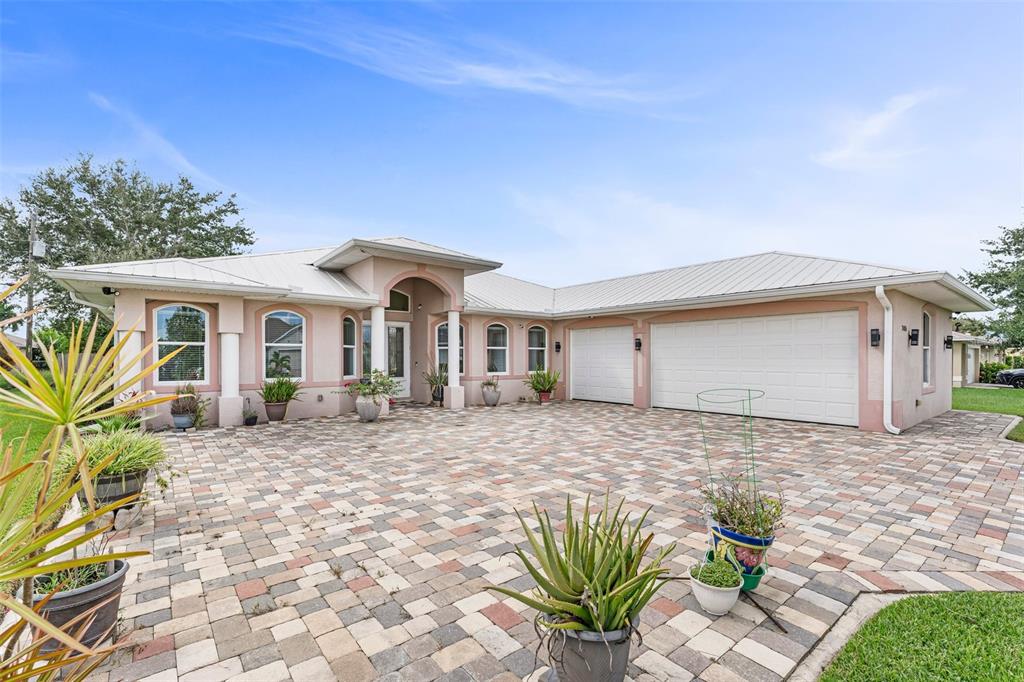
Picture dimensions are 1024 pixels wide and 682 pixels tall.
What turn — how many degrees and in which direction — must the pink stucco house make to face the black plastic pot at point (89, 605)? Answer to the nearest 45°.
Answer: approximately 45° to its right

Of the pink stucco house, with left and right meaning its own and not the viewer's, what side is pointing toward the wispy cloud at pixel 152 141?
back

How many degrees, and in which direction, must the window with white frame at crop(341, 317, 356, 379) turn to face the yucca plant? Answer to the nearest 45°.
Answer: approximately 45° to its right

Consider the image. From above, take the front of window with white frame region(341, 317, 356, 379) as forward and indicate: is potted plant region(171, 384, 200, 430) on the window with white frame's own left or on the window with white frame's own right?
on the window with white frame's own right

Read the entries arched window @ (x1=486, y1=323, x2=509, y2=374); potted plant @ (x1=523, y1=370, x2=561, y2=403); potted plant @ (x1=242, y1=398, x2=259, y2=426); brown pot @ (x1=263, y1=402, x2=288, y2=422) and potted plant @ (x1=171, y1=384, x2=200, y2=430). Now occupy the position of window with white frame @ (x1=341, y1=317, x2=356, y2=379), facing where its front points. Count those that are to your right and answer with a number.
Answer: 3

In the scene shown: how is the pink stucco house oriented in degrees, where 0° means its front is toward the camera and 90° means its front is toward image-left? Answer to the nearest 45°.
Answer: approximately 315°

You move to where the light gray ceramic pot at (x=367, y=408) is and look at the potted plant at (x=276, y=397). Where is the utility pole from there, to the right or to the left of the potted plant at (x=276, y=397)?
right
